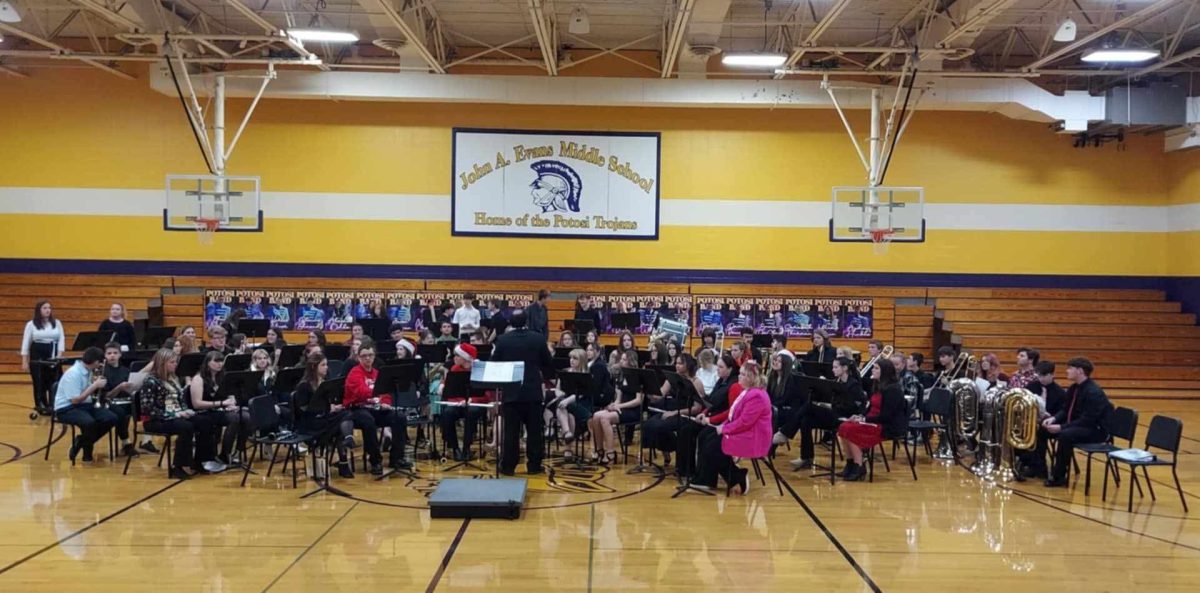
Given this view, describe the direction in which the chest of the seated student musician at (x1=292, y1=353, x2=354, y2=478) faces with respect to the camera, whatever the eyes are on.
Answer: to the viewer's right

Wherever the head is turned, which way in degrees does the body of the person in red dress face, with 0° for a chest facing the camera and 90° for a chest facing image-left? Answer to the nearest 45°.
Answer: approximately 90°

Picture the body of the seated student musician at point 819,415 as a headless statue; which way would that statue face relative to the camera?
to the viewer's left

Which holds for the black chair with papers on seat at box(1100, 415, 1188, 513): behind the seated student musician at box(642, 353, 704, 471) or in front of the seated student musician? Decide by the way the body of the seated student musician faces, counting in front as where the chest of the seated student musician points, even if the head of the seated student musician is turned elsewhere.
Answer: behind

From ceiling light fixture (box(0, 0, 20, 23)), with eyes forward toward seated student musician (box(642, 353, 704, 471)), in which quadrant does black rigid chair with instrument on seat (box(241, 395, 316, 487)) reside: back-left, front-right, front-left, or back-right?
front-right

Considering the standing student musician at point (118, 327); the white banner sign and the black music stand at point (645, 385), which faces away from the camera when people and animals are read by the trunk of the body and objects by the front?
the black music stand

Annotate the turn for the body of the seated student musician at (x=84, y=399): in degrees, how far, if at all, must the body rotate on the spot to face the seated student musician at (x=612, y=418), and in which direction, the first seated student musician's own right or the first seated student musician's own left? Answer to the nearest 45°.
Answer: approximately 45° to the first seated student musician's own right

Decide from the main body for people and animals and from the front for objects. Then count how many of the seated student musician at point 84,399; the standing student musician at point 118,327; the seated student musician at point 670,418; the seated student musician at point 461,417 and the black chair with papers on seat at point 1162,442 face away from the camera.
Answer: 0

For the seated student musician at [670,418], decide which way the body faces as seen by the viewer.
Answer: to the viewer's left

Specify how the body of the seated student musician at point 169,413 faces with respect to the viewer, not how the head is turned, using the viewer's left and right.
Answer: facing the viewer and to the right of the viewer

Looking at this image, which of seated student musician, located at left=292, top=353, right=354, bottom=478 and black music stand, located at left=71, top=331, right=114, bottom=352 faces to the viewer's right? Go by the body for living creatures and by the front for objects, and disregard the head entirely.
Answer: the seated student musician

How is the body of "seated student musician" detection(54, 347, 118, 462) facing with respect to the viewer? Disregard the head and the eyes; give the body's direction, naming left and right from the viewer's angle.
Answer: facing to the right of the viewer

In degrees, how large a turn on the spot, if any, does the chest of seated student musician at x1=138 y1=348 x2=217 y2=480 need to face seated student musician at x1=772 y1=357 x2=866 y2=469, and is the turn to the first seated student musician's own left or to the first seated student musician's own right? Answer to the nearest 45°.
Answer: approximately 45° to the first seated student musician's own left

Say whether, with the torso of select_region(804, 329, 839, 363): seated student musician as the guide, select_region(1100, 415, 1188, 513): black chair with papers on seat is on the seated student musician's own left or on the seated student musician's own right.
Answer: on the seated student musician's own left

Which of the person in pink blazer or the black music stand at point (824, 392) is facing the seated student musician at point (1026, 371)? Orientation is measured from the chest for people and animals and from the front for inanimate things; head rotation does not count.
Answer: the black music stand

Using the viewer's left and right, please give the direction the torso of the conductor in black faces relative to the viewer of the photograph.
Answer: facing away from the viewer

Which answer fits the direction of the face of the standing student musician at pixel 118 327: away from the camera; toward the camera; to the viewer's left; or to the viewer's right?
toward the camera

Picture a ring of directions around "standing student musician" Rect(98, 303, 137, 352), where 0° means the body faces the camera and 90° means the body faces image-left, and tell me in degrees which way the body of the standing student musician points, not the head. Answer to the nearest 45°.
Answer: approximately 0°

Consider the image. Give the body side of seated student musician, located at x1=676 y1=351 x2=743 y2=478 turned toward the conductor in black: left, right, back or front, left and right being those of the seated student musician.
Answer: front
